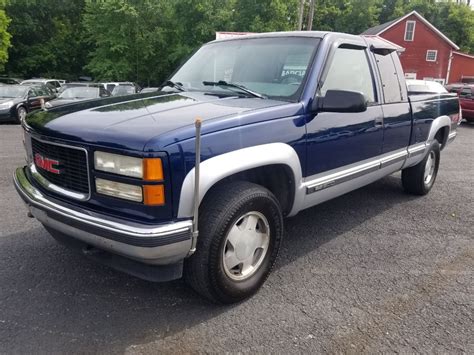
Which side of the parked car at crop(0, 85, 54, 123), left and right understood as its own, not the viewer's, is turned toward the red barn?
back

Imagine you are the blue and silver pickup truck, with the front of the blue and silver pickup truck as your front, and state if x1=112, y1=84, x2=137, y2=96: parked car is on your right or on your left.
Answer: on your right

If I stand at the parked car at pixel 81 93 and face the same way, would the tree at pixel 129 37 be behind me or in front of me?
behind

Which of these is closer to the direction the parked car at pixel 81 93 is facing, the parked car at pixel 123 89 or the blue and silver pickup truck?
the blue and silver pickup truck

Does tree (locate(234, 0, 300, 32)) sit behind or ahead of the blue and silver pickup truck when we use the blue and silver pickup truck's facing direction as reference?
behind

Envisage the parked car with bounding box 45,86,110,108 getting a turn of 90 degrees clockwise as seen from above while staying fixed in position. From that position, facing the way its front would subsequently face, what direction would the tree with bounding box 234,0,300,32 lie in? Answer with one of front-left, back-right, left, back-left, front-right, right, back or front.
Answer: right

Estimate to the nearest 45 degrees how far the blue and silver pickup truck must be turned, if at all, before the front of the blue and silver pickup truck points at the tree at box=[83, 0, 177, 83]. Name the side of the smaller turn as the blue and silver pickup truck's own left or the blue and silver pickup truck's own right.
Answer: approximately 135° to the blue and silver pickup truck's own right

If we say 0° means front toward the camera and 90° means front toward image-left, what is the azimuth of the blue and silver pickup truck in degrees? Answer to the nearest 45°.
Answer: approximately 45°

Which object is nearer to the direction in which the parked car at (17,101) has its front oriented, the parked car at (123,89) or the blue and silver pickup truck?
the blue and silver pickup truck

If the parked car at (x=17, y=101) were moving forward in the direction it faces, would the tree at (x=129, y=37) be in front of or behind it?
behind
